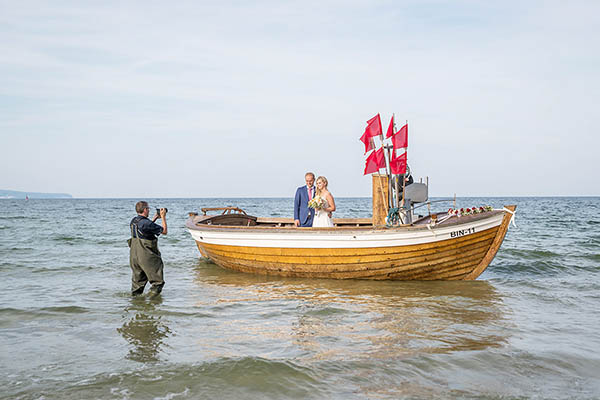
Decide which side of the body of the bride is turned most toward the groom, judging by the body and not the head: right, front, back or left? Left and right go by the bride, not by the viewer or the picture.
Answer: right

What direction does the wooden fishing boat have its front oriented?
to the viewer's right

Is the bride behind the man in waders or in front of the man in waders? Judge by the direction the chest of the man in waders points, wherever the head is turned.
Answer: in front

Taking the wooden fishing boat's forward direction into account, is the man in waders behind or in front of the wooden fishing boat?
behind

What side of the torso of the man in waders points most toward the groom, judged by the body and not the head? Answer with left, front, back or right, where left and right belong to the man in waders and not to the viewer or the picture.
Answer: front

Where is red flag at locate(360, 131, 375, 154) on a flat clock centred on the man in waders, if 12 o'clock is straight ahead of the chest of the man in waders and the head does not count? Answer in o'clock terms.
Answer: The red flag is roughly at 1 o'clock from the man in waders.

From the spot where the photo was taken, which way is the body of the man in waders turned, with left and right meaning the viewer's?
facing away from the viewer and to the right of the viewer

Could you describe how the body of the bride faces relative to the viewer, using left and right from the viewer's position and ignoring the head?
facing the viewer and to the left of the viewer
